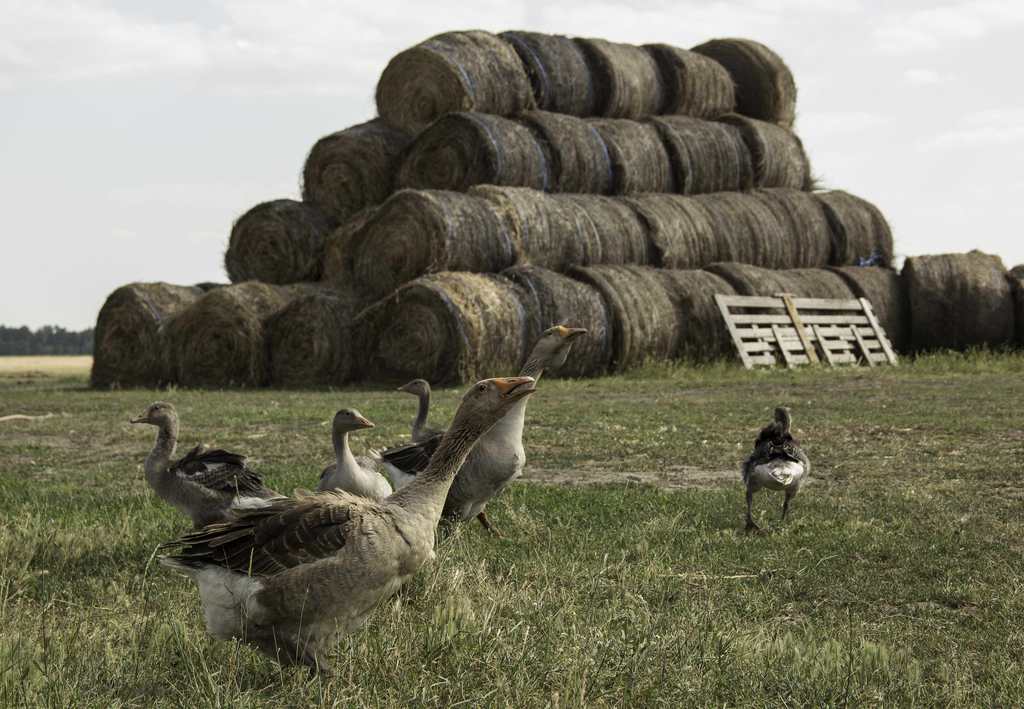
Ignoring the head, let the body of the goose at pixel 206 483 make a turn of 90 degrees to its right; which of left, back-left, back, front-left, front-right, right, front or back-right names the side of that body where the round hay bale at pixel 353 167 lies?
front

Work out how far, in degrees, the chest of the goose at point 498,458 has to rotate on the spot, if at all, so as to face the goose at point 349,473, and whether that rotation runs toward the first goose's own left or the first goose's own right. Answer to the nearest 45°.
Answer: approximately 180°

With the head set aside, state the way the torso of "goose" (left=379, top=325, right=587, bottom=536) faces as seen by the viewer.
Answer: to the viewer's right

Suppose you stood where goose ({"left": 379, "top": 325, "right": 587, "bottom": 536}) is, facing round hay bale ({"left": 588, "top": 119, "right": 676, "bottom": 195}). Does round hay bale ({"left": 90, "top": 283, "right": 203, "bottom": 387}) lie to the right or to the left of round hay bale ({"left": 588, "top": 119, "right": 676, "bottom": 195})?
left

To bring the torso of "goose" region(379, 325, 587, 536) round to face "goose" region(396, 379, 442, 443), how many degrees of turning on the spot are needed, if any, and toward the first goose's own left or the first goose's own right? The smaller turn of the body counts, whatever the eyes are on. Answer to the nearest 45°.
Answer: approximately 90° to the first goose's own left

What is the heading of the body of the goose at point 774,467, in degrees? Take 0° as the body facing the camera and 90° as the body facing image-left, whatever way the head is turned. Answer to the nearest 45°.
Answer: approximately 180°

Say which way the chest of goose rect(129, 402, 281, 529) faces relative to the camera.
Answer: to the viewer's left

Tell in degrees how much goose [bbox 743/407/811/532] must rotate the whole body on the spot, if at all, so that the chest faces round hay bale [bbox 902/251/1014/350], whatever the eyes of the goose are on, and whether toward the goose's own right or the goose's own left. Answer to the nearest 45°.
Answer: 0° — it already faces it

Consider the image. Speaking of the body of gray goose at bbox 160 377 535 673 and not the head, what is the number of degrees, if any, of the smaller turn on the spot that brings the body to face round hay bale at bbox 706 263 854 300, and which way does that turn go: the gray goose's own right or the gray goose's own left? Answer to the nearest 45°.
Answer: approximately 45° to the gray goose's own left

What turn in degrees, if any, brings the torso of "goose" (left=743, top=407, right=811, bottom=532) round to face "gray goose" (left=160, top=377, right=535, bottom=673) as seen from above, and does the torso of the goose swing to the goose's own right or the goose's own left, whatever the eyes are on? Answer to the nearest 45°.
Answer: approximately 135° to the goose's own left

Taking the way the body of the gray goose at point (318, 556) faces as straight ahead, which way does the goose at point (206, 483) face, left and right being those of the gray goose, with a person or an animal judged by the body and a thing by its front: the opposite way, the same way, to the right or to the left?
the opposite way

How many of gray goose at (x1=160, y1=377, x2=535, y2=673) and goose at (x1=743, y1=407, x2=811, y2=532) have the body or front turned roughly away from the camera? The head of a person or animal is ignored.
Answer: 1

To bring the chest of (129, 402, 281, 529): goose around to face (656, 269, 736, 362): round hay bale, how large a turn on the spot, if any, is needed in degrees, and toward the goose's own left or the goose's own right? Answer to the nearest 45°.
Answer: approximately 135° to the goose's own right
